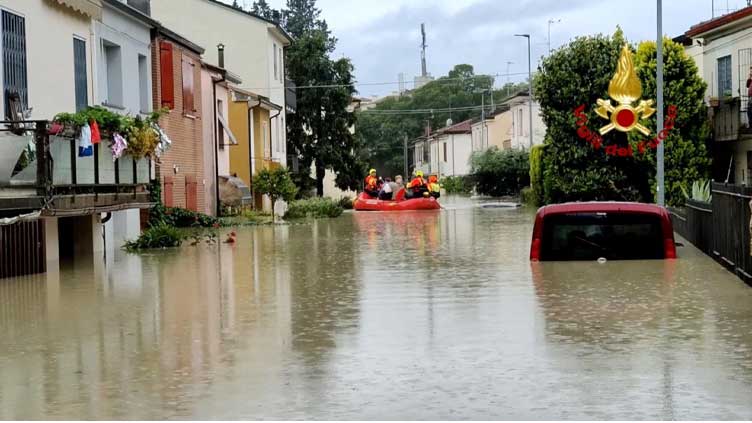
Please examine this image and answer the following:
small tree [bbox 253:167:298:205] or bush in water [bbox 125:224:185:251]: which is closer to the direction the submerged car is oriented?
the small tree

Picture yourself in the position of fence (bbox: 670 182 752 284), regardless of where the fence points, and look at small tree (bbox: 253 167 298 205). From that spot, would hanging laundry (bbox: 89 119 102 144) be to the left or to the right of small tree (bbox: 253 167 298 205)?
left

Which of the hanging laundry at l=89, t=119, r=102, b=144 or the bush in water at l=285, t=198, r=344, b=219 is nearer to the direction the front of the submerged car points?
the bush in water

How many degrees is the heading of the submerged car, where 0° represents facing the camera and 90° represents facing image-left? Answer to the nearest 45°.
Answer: approximately 180°

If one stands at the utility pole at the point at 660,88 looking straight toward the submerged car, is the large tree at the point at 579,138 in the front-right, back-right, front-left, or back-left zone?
back-right

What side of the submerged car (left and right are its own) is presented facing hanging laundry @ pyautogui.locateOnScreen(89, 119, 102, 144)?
left

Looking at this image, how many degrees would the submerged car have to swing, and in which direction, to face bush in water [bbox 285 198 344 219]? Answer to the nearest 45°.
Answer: approximately 45° to its left

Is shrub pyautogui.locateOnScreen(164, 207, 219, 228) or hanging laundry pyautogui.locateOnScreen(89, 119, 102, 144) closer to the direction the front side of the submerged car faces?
the shrub

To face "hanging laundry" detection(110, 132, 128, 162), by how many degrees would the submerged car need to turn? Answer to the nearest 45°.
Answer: approximately 90° to its left

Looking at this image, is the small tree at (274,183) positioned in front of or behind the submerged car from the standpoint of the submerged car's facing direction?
in front

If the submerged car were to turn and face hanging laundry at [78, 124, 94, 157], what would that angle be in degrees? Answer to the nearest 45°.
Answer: approximately 90° to its left
